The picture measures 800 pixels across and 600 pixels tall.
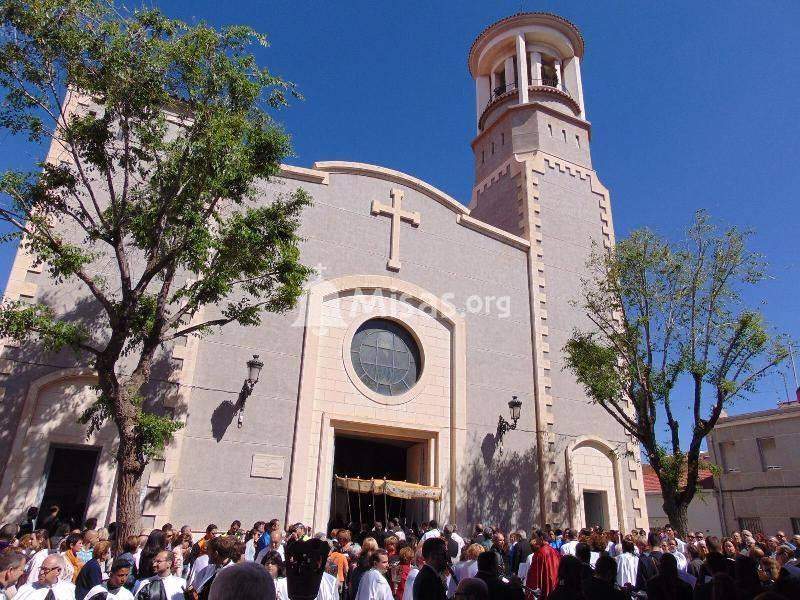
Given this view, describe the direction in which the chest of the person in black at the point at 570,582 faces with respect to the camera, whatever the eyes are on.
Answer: away from the camera

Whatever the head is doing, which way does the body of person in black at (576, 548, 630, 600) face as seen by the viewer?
away from the camera

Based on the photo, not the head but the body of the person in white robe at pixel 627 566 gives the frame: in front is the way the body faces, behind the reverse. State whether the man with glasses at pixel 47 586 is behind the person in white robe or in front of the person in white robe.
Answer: behind

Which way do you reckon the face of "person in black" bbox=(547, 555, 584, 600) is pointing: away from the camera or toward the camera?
away from the camera

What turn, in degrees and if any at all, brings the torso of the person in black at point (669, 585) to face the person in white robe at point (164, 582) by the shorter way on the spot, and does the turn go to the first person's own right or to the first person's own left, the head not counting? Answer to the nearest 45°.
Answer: approximately 135° to the first person's own left

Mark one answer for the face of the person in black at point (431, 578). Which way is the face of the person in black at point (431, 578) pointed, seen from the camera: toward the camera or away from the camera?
away from the camera

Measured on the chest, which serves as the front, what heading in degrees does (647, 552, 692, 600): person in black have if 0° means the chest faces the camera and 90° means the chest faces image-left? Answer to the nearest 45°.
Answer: approximately 180°

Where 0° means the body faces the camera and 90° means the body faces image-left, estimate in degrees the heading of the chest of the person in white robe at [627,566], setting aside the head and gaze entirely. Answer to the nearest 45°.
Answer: approximately 180°

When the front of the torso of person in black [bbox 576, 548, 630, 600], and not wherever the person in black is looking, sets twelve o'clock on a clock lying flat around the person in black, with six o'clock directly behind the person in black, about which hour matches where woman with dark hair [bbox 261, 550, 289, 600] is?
The woman with dark hair is roughly at 9 o'clock from the person in black.
